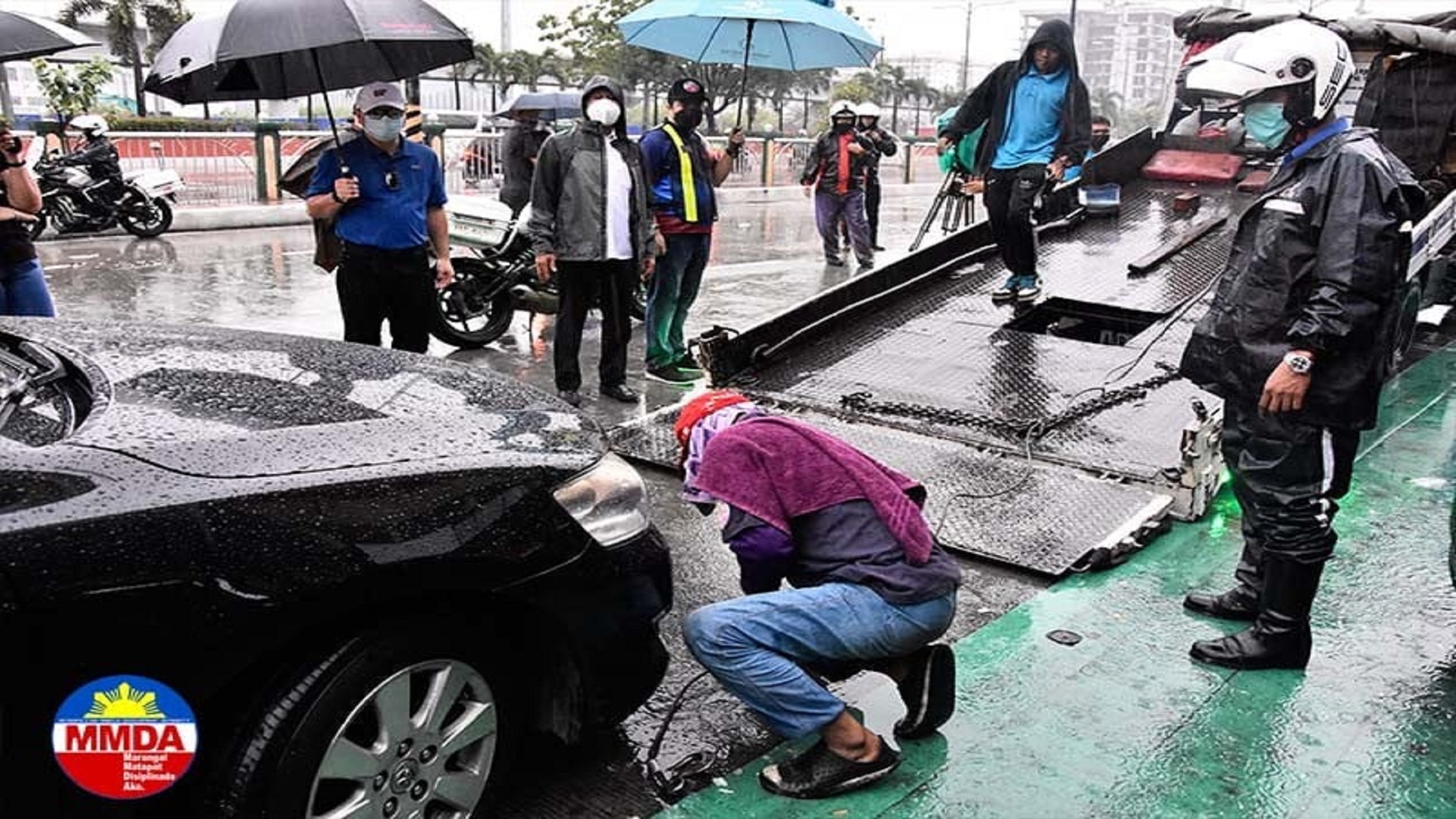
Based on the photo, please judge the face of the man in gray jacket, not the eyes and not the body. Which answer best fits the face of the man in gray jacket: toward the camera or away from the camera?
toward the camera

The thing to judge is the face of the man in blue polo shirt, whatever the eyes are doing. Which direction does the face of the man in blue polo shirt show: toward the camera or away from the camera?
toward the camera

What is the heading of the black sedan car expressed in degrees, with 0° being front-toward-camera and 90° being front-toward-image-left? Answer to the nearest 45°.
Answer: approximately 270°

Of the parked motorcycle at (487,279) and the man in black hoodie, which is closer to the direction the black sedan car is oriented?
the man in black hoodie

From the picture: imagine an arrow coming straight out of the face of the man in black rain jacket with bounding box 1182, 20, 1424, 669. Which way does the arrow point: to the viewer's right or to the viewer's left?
to the viewer's left

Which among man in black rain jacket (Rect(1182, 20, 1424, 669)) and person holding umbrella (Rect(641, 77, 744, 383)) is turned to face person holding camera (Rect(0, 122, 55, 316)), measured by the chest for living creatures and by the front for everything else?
the man in black rain jacket

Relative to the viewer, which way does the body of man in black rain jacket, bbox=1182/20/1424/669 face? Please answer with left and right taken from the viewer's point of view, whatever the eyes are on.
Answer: facing to the left of the viewer

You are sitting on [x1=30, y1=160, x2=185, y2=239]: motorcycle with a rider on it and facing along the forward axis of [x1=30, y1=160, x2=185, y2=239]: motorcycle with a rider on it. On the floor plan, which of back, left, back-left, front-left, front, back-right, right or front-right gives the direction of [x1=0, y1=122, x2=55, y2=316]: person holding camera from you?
left

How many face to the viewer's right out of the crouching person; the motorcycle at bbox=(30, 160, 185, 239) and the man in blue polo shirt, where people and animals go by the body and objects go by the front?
0

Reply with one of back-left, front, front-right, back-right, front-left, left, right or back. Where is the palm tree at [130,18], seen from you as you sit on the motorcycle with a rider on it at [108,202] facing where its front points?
right

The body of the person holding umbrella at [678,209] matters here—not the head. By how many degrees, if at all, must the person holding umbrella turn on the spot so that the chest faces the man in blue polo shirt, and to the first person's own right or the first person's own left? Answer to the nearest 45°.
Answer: approximately 90° to the first person's own right

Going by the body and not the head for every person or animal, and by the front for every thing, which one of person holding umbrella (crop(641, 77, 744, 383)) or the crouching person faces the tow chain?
the person holding umbrella

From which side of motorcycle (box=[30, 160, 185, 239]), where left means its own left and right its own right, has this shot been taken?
left

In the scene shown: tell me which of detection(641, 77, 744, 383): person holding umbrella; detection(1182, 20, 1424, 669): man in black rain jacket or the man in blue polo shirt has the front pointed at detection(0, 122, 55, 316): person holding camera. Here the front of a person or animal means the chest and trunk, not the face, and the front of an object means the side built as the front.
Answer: the man in black rain jacket

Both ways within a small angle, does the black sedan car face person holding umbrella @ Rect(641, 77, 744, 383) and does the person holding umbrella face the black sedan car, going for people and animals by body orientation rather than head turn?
no

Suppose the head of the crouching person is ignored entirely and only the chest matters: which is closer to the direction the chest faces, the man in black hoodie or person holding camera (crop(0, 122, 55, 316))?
the person holding camera

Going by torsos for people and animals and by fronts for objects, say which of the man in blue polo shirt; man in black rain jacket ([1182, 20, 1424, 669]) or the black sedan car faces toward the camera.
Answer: the man in blue polo shirt

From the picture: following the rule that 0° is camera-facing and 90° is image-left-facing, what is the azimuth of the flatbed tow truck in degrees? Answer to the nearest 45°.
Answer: approximately 225°

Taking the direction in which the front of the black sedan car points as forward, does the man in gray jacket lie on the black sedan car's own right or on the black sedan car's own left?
on the black sedan car's own left

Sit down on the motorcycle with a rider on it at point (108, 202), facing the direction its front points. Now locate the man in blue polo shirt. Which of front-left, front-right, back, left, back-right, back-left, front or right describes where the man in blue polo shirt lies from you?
left

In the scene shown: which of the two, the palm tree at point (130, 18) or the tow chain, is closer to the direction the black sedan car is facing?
the tow chain

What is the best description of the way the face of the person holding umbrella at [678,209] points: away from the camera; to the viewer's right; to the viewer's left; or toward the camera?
toward the camera

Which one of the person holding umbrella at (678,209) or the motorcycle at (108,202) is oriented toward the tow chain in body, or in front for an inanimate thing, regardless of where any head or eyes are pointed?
the person holding umbrella
